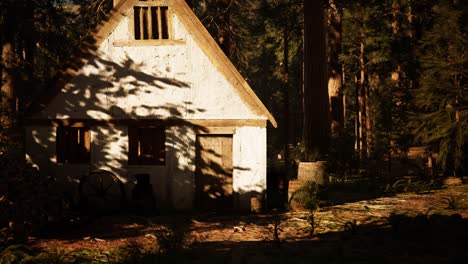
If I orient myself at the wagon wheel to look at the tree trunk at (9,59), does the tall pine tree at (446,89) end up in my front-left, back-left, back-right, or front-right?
back-right

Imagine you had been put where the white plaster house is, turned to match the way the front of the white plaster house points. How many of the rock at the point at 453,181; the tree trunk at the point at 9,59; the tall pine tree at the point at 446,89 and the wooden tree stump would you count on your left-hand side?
3

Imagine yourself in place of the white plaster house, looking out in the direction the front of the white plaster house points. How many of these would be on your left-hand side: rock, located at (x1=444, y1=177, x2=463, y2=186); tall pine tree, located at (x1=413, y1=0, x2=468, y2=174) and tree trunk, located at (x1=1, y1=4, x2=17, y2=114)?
2

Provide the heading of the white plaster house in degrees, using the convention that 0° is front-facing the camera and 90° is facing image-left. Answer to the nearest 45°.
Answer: approximately 0°

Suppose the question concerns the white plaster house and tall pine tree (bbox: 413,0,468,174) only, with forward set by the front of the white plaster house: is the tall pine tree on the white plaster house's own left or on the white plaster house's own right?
on the white plaster house's own left

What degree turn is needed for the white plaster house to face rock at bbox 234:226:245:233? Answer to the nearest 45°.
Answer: approximately 45° to its left

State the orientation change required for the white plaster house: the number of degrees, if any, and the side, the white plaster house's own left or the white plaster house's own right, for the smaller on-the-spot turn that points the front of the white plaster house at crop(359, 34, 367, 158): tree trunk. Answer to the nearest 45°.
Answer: approximately 135° to the white plaster house's own left

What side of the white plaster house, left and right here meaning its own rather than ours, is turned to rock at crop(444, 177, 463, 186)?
left

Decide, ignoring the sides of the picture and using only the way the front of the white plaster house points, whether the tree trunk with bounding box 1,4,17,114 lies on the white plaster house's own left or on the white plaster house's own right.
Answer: on the white plaster house's own right
